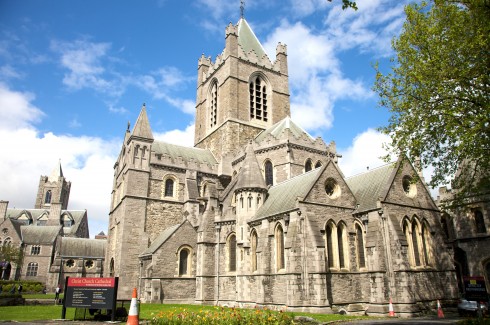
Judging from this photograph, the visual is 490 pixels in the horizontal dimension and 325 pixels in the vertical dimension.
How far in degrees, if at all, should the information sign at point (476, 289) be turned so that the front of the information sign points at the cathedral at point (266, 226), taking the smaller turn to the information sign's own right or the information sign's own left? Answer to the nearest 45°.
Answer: approximately 135° to the information sign's own right

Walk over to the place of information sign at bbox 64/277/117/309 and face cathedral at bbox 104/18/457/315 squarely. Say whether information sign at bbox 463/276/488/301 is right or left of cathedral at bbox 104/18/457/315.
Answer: right

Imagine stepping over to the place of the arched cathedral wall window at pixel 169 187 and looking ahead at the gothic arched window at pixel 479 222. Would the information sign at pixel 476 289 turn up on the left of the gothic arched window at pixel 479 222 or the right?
right

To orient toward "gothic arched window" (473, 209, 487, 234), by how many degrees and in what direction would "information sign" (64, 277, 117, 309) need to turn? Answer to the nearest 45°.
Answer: approximately 90° to its left

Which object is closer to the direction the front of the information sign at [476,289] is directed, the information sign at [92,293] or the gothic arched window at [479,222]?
the information sign

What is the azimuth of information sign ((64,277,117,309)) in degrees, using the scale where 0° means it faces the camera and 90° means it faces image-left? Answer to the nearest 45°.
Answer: approximately 0°

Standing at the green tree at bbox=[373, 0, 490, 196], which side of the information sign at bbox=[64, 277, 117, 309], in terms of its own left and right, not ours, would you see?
left

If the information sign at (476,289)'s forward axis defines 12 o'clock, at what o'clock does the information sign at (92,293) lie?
the information sign at (92,293) is roughly at 2 o'clock from the information sign at (476,289).

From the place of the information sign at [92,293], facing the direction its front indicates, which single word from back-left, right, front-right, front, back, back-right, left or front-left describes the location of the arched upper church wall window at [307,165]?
back-left
